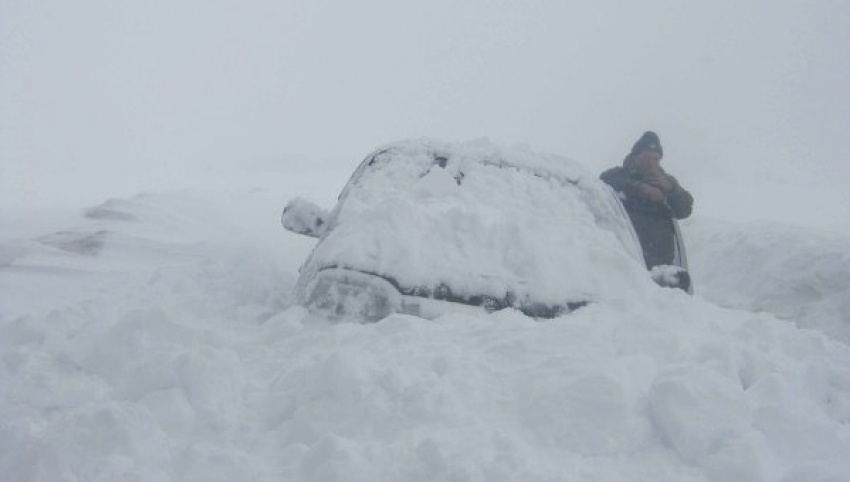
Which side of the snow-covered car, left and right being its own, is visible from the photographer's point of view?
front

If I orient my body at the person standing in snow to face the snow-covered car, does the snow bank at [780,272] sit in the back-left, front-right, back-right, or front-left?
back-left

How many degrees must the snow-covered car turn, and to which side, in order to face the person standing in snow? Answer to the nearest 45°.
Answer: approximately 135° to its left

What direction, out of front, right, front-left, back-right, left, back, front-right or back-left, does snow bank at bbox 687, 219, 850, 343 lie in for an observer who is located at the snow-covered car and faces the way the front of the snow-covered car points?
back-left
